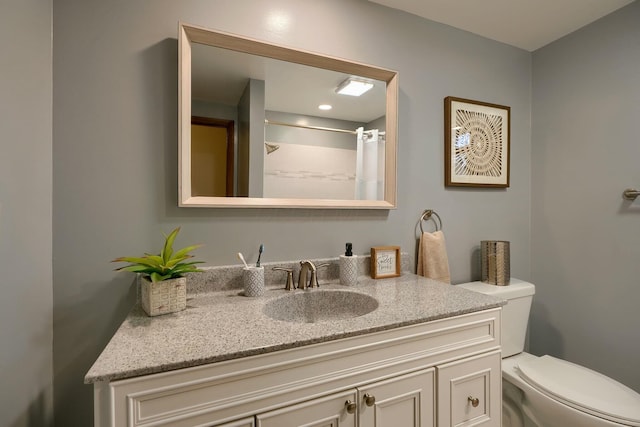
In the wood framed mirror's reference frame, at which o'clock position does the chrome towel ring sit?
The chrome towel ring is roughly at 10 o'clock from the wood framed mirror.

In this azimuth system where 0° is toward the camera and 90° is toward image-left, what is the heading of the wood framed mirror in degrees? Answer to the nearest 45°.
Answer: approximately 315°

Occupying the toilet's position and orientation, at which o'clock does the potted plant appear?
The potted plant is roughly at 3 o'clock from the toilet.

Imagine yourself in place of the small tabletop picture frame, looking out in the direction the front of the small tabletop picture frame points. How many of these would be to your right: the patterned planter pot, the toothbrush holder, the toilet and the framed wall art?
2
